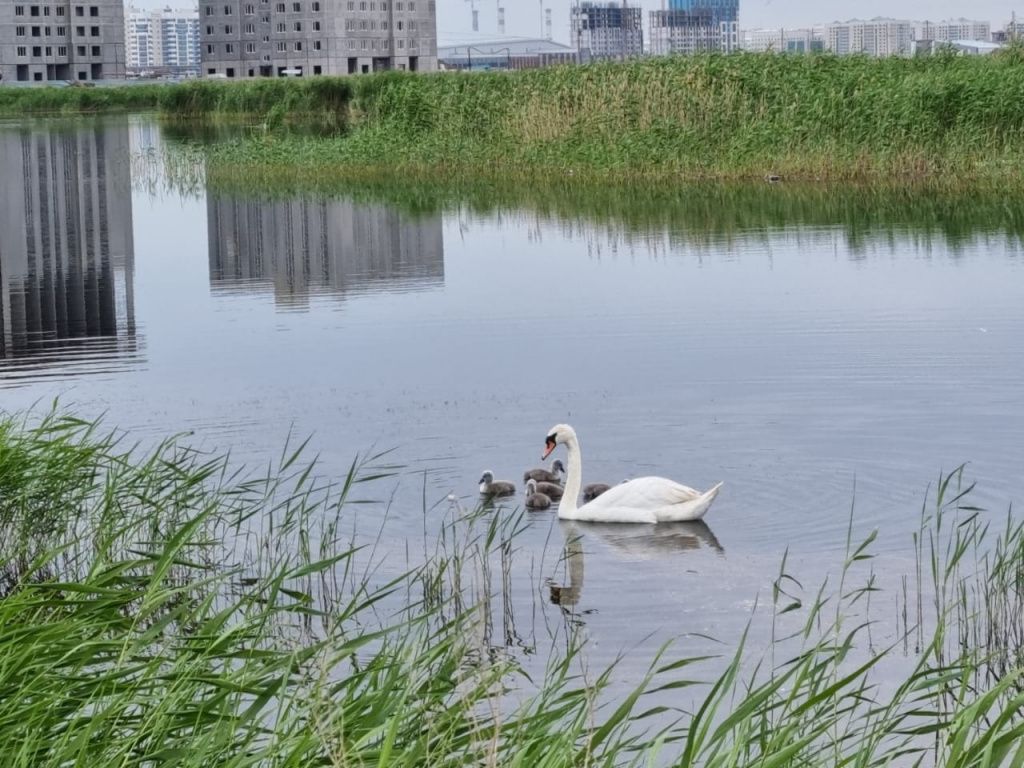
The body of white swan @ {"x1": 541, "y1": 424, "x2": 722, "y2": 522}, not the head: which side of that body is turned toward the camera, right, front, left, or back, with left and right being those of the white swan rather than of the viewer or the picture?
left
